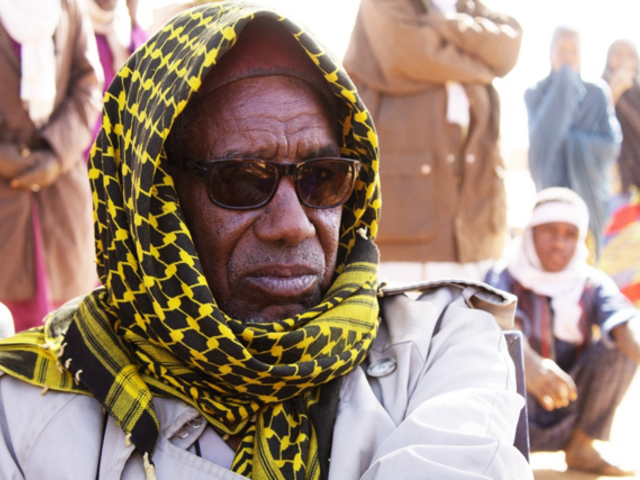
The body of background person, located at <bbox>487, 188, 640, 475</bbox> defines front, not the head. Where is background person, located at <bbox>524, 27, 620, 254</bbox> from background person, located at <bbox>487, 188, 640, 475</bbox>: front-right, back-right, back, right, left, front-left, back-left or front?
back

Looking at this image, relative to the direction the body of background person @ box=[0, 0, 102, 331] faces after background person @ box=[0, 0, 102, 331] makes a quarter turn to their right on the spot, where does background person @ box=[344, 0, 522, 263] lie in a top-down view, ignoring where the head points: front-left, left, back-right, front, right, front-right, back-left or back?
back

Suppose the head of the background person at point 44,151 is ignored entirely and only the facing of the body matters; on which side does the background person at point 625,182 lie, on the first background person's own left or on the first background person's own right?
on the first background person's own left

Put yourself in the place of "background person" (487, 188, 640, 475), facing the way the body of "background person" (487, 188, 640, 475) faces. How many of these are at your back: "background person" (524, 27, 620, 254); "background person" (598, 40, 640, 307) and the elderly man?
2

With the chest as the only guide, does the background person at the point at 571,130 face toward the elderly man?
yes

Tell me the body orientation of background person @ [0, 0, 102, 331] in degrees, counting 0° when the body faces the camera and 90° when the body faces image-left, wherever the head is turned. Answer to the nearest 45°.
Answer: approximately 0°

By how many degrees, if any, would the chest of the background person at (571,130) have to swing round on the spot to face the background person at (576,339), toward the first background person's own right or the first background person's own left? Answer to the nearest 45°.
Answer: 0° — they already face them

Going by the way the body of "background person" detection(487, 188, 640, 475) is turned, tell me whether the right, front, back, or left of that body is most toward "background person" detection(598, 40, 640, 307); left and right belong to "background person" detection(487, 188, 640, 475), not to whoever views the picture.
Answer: back

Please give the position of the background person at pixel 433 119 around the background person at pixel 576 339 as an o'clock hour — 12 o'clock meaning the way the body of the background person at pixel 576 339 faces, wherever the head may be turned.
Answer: the background person at pixel 433 119 is roughly at 4 o'clock from the background person at pixel 576 339.

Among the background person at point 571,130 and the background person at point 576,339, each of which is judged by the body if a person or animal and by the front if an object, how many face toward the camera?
2

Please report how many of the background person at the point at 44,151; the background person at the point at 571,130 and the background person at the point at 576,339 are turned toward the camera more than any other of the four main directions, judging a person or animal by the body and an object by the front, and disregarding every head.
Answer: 3

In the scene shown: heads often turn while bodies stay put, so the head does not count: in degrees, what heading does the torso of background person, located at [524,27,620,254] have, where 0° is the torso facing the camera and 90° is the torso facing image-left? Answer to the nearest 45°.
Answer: approximately 0°
